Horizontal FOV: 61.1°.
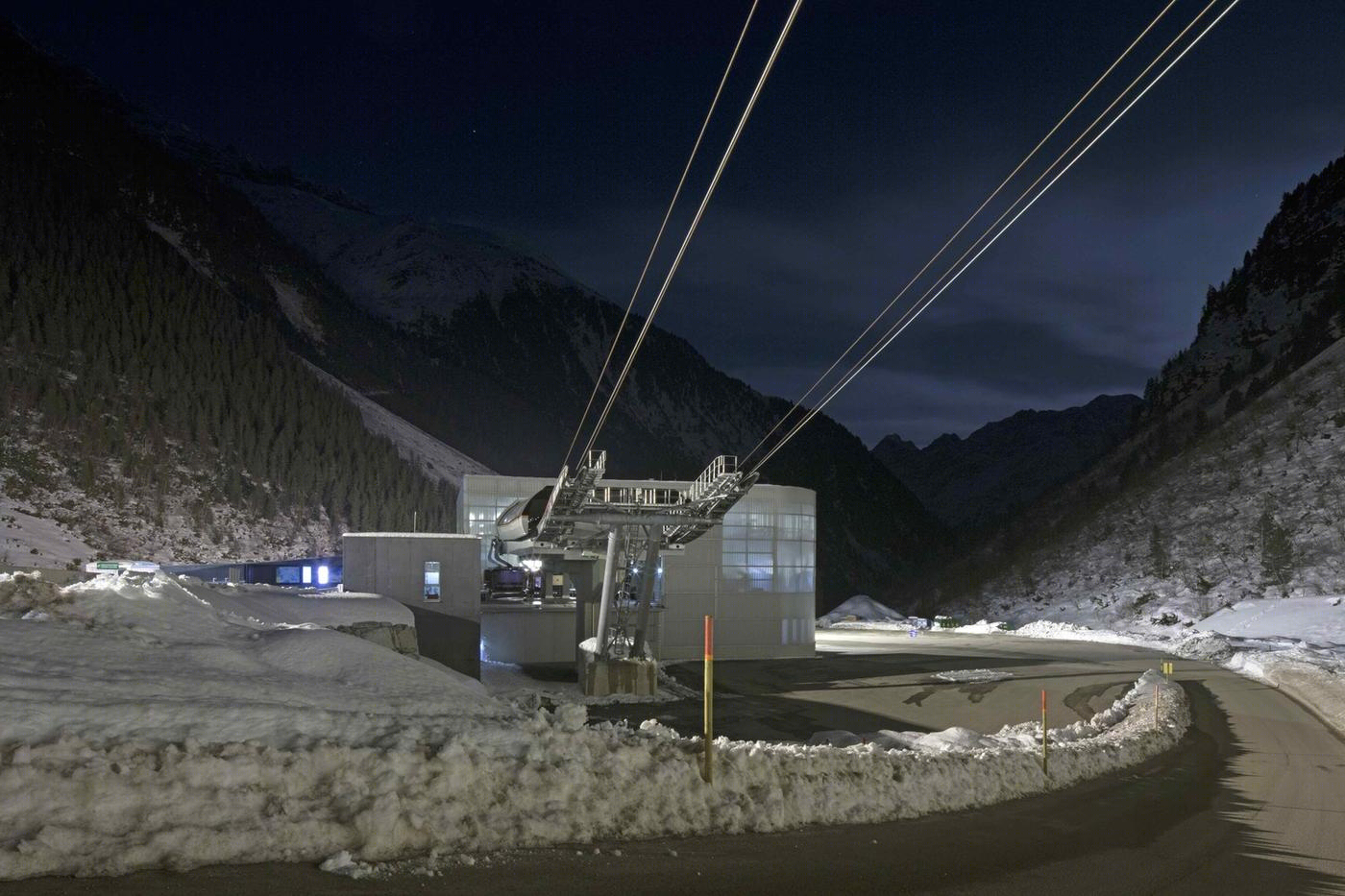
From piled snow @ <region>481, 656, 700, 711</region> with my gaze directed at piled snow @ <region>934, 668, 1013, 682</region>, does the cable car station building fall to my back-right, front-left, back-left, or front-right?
front-left

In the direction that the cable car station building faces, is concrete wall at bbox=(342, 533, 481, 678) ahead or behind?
ahead

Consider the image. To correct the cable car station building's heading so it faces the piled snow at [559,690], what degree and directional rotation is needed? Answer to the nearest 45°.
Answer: approximately 45° to its right

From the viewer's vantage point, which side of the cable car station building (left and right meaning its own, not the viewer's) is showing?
front

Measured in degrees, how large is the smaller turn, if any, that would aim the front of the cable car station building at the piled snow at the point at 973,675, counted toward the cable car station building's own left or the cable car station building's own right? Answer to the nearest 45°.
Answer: approximately 45° to the cable car station building's own left

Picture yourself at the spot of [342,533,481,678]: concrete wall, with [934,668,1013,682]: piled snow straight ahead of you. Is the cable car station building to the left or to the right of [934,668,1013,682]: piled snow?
left

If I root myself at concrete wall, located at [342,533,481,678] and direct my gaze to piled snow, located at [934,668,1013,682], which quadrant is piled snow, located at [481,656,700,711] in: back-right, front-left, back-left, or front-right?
front-right
